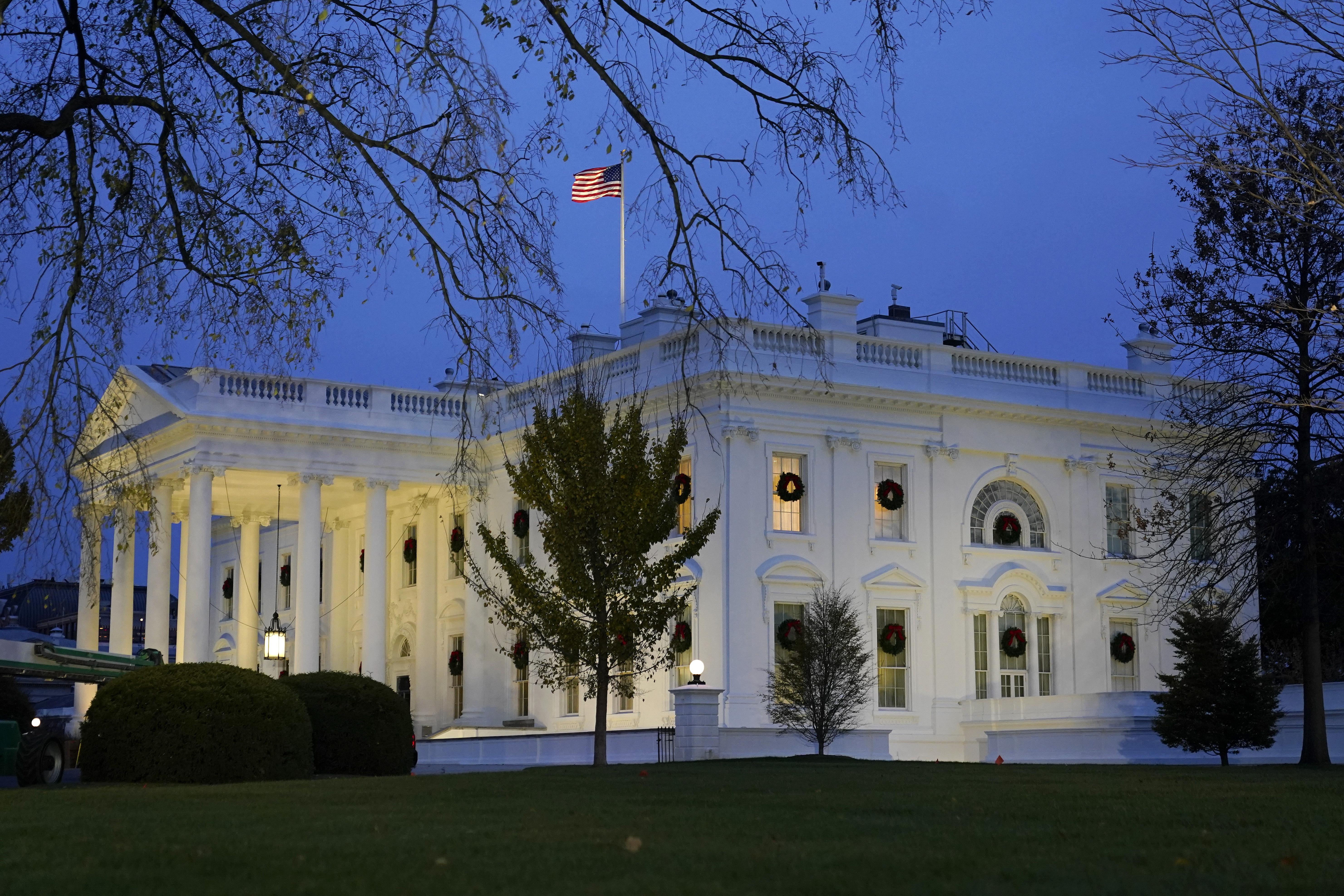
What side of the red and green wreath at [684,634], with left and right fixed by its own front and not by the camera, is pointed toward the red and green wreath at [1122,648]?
back

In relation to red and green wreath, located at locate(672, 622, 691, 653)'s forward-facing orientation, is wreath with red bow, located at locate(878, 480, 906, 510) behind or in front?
behind

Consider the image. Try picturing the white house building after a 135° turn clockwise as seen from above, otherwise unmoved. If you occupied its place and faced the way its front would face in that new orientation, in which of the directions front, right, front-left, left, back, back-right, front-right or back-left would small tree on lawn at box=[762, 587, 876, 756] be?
back

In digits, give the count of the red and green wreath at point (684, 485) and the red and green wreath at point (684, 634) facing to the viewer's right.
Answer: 0

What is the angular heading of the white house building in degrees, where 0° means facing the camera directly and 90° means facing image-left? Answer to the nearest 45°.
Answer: approximately 45°

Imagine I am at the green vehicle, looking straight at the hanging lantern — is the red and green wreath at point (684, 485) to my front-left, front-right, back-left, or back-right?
front-right

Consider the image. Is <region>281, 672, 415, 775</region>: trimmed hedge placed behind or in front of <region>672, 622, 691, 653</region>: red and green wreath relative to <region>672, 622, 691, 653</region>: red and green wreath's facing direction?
in front

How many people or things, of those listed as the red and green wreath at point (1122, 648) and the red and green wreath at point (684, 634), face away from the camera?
0

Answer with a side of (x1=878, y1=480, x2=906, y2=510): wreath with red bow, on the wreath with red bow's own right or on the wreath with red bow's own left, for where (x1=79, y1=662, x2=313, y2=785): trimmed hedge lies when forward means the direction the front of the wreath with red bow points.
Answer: on the wreath with red bow's own right

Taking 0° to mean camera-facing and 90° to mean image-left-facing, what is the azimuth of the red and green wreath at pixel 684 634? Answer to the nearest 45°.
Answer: approximately 45°

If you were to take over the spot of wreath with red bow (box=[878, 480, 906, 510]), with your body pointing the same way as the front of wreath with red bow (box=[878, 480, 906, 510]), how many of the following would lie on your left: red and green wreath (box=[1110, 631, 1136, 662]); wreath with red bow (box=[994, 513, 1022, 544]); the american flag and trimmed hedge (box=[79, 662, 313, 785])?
2

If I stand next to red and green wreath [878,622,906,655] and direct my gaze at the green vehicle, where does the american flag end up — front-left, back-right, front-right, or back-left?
front-right

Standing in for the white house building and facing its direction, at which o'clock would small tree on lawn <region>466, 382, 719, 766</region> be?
The small tree on lawn is roughly at 11 o'clock from the white house building.

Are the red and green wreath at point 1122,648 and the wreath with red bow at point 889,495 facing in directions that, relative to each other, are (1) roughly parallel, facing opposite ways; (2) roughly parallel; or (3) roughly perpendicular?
roughly parallel

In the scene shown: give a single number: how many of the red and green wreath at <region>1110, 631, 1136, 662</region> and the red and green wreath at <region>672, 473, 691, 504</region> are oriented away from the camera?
0
